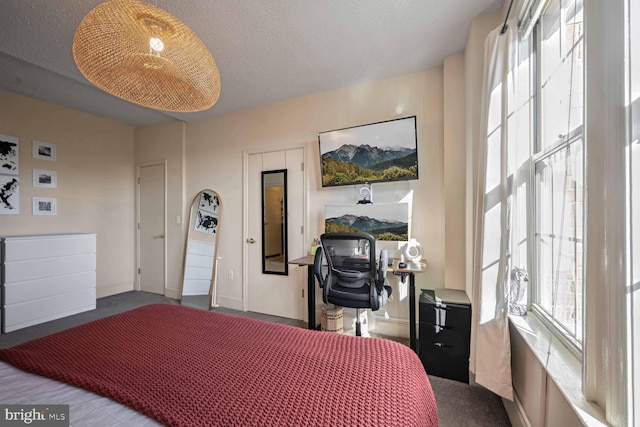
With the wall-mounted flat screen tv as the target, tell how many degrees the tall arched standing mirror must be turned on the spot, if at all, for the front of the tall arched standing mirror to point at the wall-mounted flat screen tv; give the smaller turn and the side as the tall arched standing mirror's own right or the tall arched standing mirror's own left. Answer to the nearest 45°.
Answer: approximately 90° to the tall arched standing mirror's own left

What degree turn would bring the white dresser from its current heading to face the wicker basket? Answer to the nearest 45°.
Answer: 0° — it already faces it

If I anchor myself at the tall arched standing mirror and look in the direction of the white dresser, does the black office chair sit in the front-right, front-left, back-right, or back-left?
back-left

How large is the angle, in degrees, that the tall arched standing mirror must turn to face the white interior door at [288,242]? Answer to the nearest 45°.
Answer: approximately 90° to its left

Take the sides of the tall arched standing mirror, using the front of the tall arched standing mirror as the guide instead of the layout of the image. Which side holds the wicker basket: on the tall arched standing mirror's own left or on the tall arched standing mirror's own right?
on the tall arched standing mirror's own left

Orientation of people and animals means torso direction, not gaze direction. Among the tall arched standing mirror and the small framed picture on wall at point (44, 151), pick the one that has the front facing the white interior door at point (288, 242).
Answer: the small framed picture on wall

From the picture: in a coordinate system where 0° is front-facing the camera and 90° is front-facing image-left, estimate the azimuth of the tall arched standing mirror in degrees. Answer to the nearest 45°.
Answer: approximately 45°

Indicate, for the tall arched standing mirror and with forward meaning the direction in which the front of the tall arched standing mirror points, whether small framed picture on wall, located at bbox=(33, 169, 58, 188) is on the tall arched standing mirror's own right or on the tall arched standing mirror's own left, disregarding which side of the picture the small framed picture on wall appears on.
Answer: on the tall arched standing mirror's own right

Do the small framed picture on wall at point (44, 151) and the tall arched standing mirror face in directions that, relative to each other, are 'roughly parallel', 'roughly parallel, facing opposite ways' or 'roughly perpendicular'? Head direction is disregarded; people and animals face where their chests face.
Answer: roughly perpendicular

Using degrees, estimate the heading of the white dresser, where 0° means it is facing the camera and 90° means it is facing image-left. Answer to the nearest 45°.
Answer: approximately 315°

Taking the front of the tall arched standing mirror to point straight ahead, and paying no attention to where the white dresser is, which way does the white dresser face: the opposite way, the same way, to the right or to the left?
to the left
